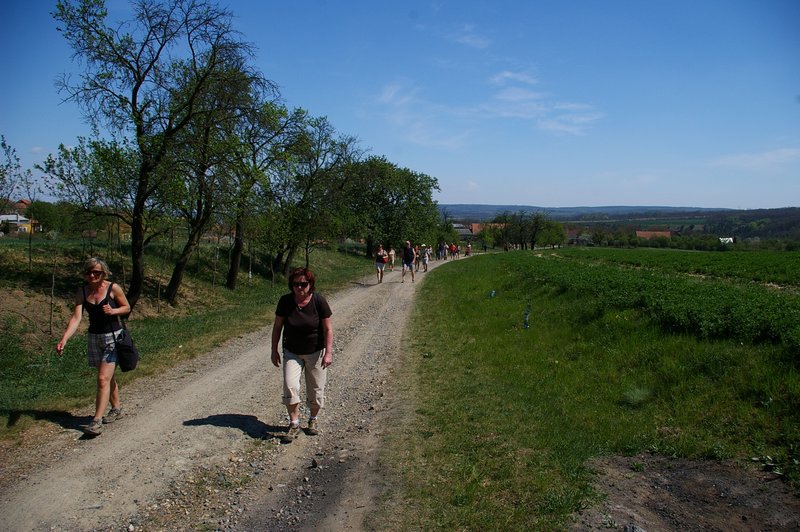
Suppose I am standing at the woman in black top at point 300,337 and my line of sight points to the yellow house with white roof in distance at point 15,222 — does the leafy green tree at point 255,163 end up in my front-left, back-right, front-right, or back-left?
front-right

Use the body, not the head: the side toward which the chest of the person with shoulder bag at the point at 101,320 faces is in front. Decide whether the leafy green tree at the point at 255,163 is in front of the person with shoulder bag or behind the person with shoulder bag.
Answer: behind

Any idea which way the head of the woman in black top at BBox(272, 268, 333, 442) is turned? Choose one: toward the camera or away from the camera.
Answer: toward the camera

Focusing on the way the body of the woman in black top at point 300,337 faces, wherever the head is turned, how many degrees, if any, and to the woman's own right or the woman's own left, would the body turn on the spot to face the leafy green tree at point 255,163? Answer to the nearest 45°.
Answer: approximately 180°

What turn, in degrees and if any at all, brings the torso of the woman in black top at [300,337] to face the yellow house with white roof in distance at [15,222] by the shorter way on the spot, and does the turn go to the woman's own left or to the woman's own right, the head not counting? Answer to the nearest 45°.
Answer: approximately 135° to the woman's own right

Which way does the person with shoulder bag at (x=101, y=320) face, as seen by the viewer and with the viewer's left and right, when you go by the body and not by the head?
facing the viewer and to the left of the viewer

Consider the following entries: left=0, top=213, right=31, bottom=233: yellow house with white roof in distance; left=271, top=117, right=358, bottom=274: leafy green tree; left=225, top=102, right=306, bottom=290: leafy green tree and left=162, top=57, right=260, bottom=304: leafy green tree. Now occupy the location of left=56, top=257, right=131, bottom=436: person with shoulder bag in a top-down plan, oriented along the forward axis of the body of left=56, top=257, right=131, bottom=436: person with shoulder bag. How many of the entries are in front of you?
0

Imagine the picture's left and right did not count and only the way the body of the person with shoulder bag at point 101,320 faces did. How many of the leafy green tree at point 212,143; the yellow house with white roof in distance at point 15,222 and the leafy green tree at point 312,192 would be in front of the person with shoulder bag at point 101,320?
0

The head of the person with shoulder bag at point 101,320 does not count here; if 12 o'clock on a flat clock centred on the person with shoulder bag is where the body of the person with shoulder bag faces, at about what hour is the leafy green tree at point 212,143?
The leafy green tree is roughly at 5 o'clock from the person with shoulder bag.

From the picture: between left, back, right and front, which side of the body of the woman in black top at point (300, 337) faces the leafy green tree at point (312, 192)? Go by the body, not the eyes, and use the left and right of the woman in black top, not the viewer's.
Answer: back

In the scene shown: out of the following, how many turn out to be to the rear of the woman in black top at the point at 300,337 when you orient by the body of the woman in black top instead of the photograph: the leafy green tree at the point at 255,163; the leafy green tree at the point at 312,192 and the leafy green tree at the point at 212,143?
3

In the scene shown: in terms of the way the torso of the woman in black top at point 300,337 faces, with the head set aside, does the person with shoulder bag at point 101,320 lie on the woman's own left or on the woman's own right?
on the woman's own right

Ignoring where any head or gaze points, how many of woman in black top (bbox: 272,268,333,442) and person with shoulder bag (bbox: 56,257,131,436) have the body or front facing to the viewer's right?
0

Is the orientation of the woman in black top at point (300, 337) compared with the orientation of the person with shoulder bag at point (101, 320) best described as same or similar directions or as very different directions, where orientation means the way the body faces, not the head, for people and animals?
same or similar directions

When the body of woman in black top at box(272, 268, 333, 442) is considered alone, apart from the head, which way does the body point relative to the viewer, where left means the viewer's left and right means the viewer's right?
facing the viewer
